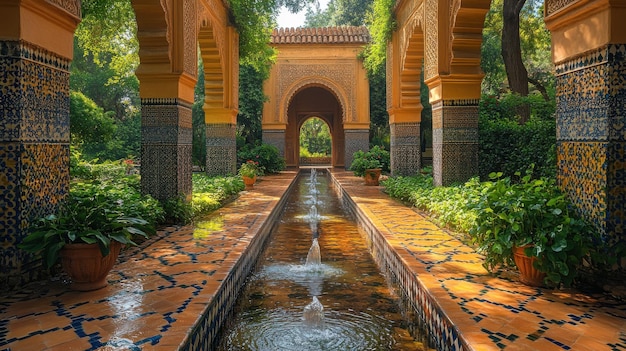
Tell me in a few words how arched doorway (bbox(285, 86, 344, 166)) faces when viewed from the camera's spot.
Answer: facing the viewer

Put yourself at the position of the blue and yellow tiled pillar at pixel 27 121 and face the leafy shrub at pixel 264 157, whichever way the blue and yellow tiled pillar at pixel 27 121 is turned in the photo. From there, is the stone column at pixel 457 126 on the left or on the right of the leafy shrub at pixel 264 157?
right

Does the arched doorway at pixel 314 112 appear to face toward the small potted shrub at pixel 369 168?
yes

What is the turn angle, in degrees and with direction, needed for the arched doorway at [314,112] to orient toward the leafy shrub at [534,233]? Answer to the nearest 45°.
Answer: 0° — it already faces it

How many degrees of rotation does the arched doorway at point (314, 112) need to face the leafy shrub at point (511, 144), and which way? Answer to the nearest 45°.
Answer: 0° — it already faces it

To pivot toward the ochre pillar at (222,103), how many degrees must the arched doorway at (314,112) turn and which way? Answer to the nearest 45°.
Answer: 0° — it already faces it

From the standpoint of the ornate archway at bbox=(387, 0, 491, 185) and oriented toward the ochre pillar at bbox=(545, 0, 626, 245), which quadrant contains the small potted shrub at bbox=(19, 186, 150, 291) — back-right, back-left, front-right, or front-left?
front-right

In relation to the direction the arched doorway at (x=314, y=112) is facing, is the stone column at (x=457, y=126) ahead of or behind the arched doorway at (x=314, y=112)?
ahead

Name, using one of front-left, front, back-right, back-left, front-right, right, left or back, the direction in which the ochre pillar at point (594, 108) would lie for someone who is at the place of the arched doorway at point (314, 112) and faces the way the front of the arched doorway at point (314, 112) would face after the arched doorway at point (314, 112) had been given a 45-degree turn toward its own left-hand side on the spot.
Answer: front-right

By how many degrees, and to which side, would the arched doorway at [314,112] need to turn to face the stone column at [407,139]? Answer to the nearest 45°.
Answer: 0° — it already faces it

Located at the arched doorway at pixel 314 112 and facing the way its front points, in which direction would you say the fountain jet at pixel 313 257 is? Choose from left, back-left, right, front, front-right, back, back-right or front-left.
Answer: front

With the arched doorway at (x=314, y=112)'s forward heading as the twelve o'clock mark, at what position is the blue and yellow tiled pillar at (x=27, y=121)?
The blue and yellow tiled pillar is roughly at 12 o'clock from the arched doorway.

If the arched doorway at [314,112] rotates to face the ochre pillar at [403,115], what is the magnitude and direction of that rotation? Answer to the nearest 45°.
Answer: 0° — it already faces it

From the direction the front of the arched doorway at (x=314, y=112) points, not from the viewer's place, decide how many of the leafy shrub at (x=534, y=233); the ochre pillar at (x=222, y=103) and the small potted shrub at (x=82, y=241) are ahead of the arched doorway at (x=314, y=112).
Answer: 3

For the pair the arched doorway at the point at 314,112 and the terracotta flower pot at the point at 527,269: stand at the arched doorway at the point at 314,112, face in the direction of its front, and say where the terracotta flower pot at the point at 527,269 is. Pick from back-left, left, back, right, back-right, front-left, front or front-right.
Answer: front
